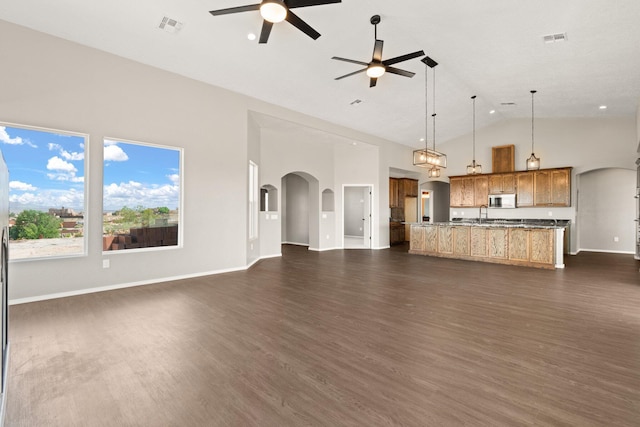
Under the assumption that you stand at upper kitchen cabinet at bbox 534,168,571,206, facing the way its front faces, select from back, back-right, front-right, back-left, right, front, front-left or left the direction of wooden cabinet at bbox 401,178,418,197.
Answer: right

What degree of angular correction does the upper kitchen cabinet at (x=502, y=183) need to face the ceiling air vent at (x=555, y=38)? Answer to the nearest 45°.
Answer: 0° — it already faces it

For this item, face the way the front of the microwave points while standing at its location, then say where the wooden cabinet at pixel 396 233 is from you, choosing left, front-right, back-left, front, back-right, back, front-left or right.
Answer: right

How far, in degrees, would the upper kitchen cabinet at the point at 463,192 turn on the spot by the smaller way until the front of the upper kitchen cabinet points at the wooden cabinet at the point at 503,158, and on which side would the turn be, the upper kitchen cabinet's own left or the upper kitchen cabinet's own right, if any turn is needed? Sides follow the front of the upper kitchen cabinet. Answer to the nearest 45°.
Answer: approximately 90° to the upper kitchen cabinet's own left

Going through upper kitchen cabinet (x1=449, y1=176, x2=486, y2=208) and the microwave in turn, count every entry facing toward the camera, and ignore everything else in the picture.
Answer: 2

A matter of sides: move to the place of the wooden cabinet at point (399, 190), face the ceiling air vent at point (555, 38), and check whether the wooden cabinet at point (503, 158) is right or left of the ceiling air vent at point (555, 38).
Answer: left

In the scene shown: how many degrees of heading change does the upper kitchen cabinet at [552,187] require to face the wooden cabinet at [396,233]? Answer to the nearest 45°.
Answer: approximately 90° to its right

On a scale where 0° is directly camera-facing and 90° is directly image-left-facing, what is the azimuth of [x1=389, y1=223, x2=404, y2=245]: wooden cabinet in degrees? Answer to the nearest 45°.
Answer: approximately 315°

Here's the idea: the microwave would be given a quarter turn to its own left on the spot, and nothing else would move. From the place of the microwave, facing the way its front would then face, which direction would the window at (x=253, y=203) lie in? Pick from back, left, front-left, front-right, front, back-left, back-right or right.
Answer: back-right

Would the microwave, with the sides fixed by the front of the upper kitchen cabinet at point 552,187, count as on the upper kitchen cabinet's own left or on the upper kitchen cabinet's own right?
on the upper kitchen cabinet's own right
